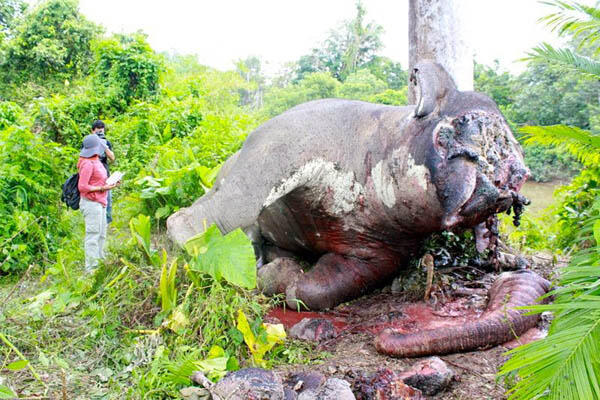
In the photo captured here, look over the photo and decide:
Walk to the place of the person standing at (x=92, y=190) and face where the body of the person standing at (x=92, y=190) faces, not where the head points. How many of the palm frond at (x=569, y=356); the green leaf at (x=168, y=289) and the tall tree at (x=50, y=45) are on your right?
2

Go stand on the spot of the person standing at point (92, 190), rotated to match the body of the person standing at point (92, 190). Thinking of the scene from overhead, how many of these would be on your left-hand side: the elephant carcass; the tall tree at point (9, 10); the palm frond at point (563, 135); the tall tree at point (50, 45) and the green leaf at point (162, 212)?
2

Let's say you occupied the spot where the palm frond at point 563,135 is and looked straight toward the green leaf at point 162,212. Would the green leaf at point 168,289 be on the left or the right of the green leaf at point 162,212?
left

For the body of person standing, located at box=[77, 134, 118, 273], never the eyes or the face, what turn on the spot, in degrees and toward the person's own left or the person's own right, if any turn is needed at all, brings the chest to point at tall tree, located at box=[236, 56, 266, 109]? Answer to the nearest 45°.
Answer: approximately 90° to the person's own left

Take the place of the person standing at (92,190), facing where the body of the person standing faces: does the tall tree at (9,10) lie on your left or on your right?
on your left

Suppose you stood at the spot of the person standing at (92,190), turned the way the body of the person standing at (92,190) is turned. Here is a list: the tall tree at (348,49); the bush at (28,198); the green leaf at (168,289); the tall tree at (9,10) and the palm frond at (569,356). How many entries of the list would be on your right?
2

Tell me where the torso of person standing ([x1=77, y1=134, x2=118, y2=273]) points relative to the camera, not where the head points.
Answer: to the viewer's right

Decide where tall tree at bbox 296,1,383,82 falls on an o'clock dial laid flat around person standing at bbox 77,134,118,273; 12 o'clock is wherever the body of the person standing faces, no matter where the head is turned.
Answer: The tall tree is roughly at 10 o'clock from the person standing.

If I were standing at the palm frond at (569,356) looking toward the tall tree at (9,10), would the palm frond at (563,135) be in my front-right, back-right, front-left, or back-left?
front-right

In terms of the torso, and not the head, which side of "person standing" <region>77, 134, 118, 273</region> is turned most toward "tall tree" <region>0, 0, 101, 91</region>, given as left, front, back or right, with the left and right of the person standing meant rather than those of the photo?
left

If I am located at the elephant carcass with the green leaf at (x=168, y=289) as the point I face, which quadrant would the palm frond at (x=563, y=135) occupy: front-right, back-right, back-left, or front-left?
back-left

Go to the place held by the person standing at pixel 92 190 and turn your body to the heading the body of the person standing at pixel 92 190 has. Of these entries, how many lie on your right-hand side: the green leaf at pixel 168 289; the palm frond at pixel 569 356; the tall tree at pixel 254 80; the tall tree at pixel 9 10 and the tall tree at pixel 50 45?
2
